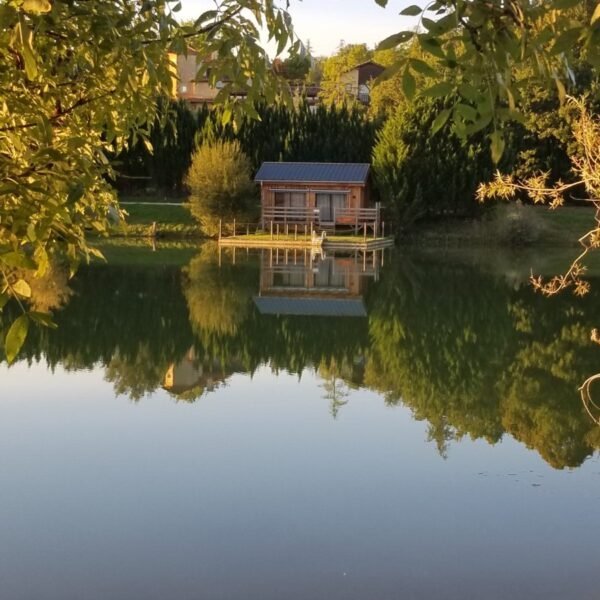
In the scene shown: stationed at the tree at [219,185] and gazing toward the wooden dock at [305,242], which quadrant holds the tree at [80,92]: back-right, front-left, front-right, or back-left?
front-right

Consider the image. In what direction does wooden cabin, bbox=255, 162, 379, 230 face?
toward the camera

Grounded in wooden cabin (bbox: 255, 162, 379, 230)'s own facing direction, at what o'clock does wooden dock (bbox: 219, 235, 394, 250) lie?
The wooden dock is roughly at 12 o'clock from the wooden cabin.

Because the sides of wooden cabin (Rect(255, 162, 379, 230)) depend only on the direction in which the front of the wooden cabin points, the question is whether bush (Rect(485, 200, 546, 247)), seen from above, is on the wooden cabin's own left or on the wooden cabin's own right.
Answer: on the wooden cabin's own left

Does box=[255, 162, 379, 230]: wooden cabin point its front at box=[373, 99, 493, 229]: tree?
no

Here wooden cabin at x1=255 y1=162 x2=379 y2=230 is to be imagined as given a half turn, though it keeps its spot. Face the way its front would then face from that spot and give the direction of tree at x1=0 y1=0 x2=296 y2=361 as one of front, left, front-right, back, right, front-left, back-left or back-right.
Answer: back

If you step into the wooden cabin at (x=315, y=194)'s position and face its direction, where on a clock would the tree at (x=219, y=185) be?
The tree is roughly at 2 o'clock from the wooden cabin.

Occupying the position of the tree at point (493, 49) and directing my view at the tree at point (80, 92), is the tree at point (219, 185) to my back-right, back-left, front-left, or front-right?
front-right

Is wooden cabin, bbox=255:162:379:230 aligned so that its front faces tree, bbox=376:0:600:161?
yes
